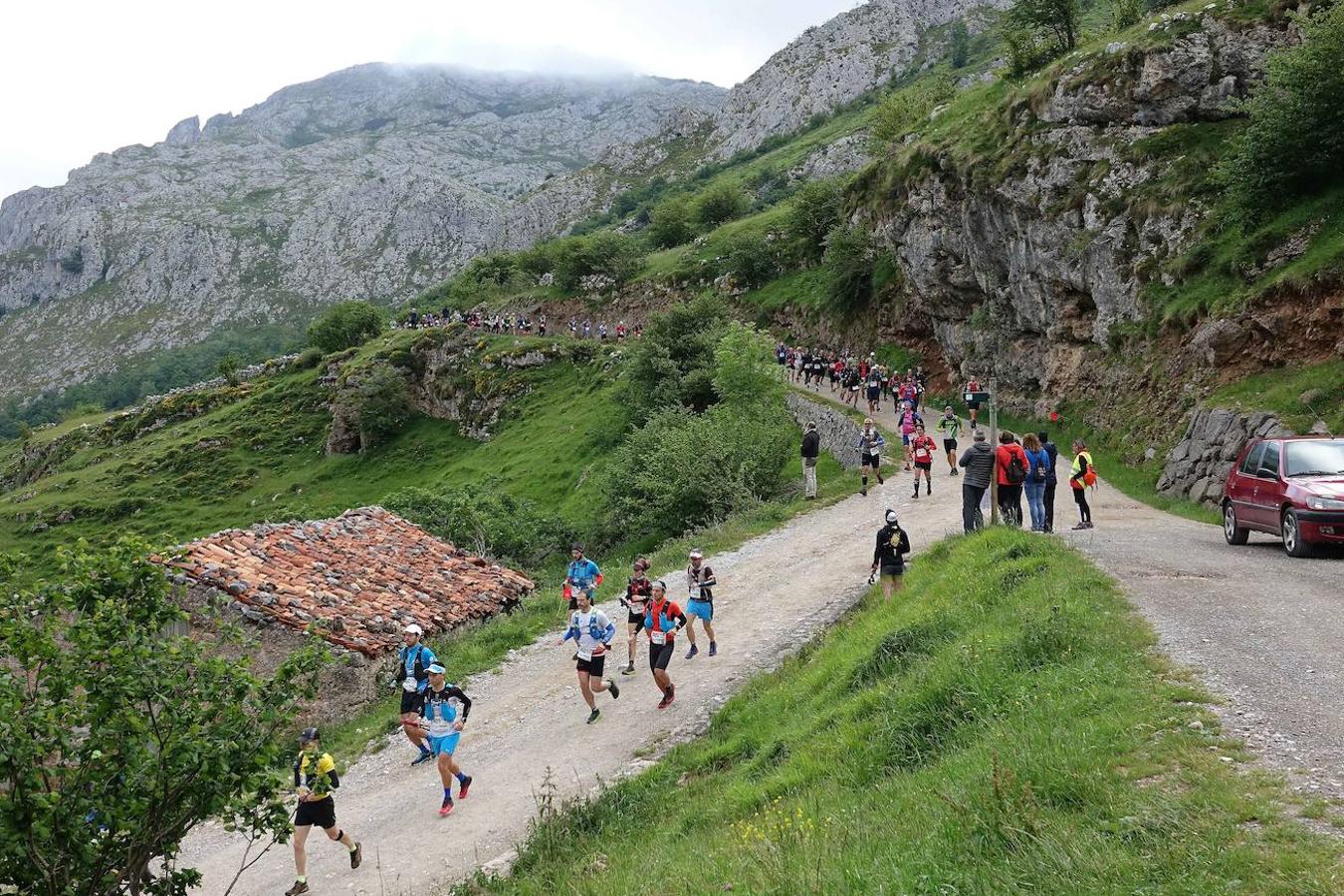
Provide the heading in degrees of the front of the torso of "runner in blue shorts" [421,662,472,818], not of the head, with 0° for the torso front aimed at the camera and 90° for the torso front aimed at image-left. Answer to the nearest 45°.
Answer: approximately 45°

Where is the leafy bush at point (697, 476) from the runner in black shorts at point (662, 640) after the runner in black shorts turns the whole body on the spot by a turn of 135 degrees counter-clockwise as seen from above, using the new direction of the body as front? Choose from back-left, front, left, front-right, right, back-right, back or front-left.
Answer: left

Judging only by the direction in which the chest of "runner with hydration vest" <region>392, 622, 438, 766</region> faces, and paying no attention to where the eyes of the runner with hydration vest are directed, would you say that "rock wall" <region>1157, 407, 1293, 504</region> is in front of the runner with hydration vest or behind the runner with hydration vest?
behind

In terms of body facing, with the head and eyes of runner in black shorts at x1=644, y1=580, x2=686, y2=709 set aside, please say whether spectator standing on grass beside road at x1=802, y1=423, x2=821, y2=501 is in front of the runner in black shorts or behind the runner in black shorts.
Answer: behind

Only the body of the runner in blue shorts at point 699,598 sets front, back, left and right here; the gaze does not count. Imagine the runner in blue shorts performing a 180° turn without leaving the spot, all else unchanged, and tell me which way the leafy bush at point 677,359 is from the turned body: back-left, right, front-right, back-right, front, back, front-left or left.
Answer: front-left

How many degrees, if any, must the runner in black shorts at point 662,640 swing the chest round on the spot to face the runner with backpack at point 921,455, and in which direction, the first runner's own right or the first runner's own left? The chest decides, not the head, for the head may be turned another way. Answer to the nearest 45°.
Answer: approximately 180°

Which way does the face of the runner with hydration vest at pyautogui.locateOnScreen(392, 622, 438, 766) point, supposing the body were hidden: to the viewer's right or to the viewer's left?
to the viewer's left
